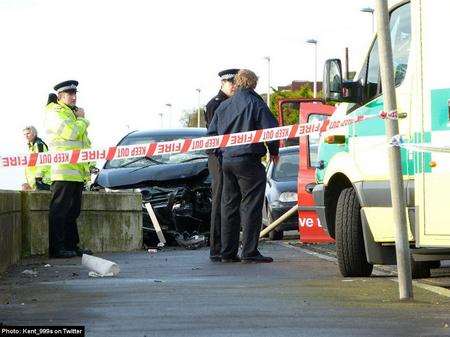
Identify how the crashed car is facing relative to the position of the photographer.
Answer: facing the viewer

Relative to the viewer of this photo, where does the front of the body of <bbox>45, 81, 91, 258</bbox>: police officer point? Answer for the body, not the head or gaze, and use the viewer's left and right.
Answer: facing to the right of the viewer

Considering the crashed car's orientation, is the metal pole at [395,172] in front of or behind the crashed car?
in front

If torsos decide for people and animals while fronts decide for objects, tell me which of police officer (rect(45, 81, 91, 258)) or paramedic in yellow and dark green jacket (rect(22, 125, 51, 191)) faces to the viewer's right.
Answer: police officer (rect(45, 81, 91, 258))

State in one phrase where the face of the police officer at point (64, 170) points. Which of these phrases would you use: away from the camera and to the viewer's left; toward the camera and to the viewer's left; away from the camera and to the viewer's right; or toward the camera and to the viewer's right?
toward the camera and to the viewer's right

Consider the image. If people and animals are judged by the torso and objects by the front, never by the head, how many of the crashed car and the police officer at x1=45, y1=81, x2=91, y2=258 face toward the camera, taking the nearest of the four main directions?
1

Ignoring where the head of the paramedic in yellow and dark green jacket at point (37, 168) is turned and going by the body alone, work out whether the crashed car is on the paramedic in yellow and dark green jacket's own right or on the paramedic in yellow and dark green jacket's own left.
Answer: on the paramedic in yellow and dark green jacket's own left
